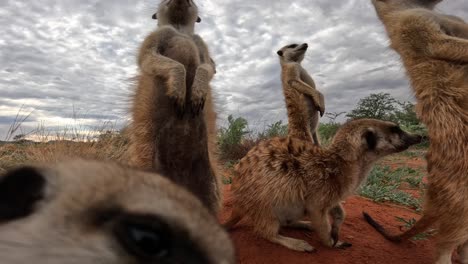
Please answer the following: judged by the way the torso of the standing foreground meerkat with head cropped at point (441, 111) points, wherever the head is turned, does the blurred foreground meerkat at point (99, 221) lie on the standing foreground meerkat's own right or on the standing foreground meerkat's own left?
on the standing foreground meerkat's own right

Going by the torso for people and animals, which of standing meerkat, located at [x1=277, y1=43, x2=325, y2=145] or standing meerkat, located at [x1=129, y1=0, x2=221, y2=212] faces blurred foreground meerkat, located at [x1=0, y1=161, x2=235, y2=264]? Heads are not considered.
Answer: standing meerkat, located at [x1=129, y1=0, x2=221, y2=212]

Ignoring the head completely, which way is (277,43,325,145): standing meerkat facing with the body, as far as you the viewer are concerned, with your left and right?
facing to the right of the viewer

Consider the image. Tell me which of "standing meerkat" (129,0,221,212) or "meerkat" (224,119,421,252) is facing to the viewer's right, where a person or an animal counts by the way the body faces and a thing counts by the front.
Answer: the meerkat

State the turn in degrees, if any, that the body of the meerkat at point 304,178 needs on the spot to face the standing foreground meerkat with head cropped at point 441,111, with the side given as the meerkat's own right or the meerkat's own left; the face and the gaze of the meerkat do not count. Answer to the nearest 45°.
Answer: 0° — it already faces it

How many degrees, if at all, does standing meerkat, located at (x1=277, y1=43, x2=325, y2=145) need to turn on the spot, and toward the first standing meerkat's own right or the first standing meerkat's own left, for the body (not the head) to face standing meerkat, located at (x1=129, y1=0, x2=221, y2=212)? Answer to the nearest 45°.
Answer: approximately 90° to the first standing meerkat's own right

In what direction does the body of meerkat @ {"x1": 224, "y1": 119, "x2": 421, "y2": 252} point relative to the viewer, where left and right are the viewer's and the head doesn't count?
facing to the right of the viewer

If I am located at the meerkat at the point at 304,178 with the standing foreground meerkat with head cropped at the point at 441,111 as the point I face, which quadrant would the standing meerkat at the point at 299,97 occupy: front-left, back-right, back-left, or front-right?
back-left
